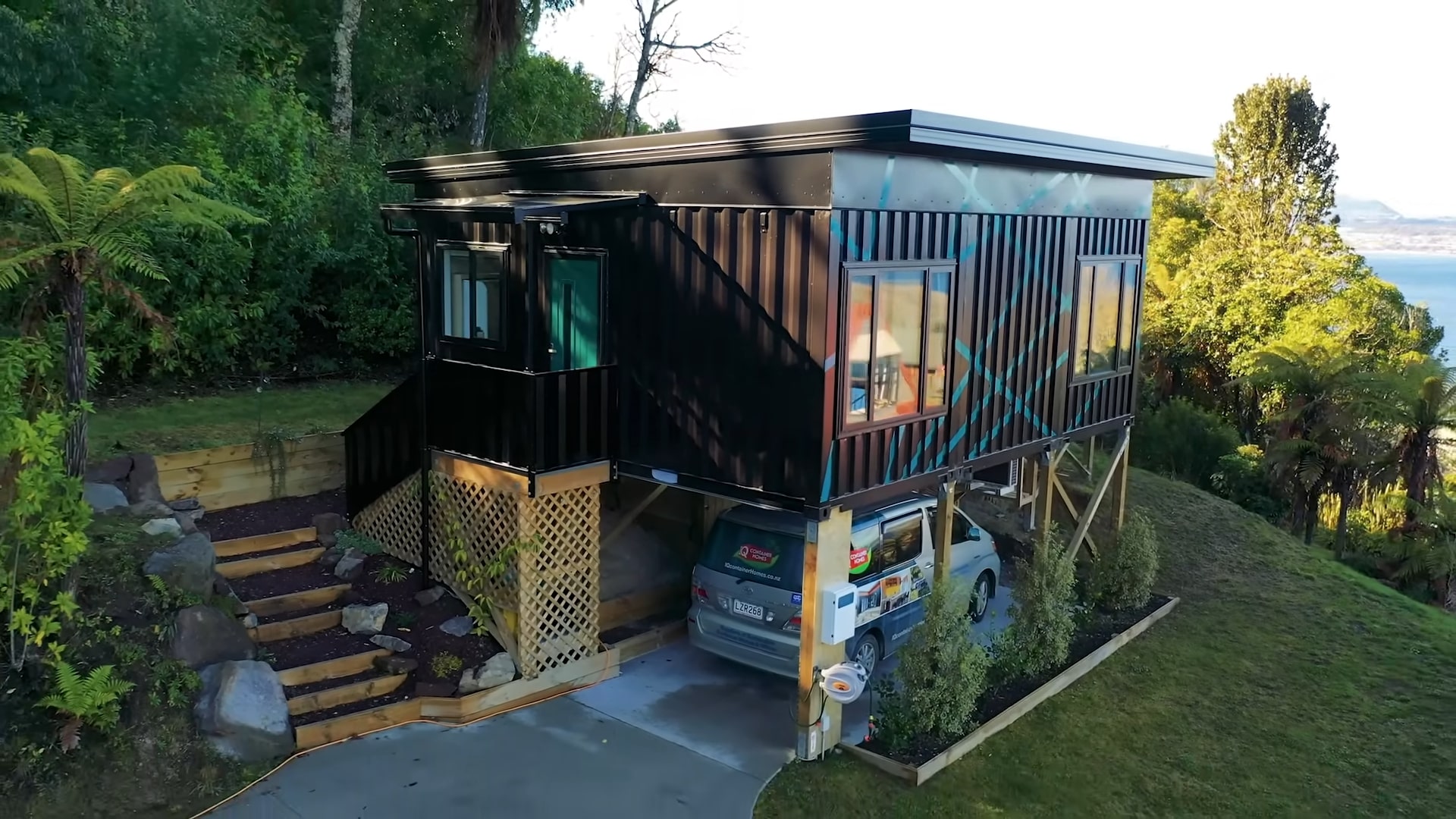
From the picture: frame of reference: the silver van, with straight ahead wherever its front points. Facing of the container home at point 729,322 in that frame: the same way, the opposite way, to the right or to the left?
the opposite way

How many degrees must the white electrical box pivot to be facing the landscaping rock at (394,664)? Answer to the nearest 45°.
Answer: approximately 135° to its right

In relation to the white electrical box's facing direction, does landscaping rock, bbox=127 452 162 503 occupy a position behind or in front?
behind

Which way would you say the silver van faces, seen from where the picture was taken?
facing away from the viewer and to the right of the viewer

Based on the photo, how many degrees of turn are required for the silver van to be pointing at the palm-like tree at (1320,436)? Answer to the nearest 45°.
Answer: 0° — it already faces it

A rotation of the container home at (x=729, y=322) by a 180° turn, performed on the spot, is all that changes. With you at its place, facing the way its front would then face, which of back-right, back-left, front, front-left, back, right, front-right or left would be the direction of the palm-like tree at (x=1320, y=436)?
front

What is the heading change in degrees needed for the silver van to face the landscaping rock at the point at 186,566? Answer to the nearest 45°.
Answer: approximately 135° to its left

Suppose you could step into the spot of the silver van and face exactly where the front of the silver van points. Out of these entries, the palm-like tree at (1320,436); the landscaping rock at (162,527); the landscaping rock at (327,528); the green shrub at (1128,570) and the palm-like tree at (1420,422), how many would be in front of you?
3
